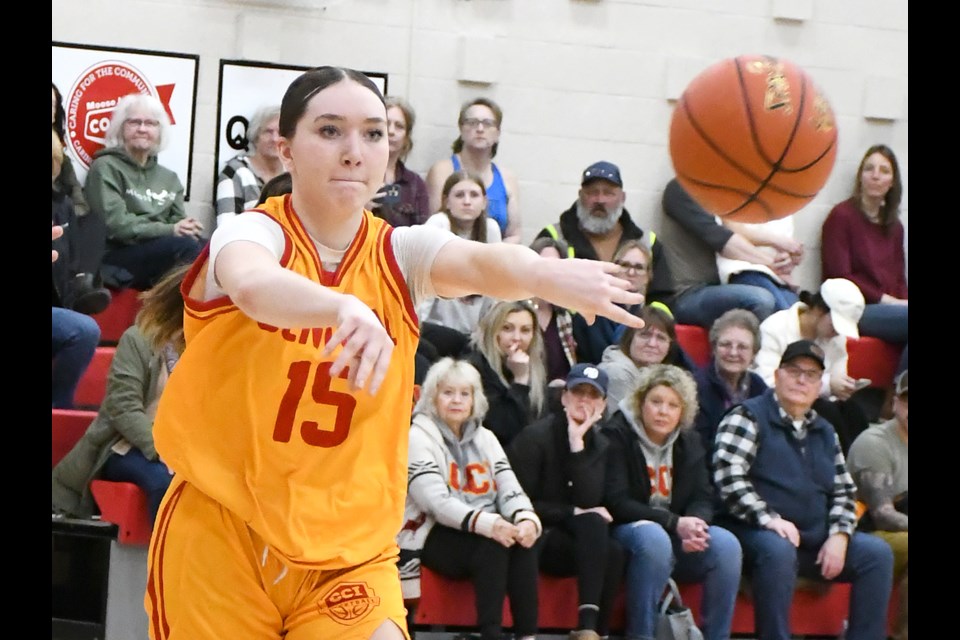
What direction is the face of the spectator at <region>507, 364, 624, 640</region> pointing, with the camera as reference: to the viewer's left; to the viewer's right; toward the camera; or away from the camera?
toward the camera

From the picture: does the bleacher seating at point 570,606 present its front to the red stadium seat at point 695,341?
no

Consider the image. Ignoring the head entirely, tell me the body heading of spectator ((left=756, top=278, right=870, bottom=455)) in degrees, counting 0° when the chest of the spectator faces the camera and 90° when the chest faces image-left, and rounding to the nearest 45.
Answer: approximately 315°

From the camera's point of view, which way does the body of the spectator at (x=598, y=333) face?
toward the camera

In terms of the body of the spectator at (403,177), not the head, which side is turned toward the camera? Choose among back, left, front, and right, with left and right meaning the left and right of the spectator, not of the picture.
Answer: front

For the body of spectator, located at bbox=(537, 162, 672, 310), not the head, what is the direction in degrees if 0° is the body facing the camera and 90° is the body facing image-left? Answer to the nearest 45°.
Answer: approximately 0°

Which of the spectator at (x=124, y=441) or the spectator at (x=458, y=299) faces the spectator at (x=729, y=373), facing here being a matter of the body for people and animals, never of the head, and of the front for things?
the spectator at (x=124, y=441)

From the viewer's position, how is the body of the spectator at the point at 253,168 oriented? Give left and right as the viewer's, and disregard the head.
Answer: facing the viewer and to the right of the viewer

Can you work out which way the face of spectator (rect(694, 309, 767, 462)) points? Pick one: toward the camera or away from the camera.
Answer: toward the camera

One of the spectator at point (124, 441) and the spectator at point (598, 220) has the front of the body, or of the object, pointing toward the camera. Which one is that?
the spectator at point (598, 220)

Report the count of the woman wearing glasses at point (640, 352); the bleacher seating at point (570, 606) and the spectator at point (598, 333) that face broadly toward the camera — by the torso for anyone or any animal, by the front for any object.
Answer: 3

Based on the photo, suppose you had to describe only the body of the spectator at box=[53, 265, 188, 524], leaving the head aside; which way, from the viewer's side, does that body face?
to the viewer's right

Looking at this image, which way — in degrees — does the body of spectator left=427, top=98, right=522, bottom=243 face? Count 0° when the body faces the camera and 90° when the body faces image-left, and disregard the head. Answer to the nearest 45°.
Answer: approximately 0°

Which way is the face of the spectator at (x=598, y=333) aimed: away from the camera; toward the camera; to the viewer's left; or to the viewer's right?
toward the camera

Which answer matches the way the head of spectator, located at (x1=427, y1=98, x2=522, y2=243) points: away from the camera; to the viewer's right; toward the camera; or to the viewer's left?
toward the camera
